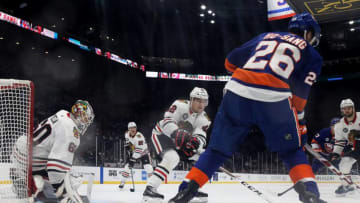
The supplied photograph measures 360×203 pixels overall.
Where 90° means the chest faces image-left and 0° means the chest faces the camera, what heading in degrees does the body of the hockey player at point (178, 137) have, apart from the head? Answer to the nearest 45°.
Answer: approximately 315°

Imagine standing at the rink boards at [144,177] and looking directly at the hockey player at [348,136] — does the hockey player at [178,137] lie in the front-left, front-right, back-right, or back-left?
front-right

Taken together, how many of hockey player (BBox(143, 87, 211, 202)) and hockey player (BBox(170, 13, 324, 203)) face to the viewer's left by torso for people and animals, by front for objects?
0

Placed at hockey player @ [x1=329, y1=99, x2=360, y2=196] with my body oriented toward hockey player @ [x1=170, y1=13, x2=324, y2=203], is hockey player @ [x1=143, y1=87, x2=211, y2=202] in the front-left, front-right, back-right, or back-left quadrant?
front-right

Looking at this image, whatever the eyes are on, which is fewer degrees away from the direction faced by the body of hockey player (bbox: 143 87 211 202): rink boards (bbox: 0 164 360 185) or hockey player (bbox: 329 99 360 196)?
the hockey player

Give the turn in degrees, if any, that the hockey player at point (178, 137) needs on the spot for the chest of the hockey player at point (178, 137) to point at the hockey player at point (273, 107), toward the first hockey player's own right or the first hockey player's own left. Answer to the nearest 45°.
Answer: approximately 45° to the first hockey player's own right

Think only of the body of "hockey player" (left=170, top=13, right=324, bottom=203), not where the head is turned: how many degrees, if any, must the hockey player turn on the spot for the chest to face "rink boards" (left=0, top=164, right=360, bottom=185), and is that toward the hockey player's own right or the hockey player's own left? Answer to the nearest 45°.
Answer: approximately 45° to the hockey player's own left

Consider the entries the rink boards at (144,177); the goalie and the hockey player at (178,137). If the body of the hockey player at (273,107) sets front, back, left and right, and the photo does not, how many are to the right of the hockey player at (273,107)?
0

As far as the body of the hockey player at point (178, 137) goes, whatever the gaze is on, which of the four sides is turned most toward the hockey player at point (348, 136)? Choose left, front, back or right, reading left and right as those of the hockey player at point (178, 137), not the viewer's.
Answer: left

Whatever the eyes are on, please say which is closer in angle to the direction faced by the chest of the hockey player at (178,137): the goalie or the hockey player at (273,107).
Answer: the hockey player

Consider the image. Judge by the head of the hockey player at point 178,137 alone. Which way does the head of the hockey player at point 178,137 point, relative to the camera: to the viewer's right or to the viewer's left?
to the viewer's right

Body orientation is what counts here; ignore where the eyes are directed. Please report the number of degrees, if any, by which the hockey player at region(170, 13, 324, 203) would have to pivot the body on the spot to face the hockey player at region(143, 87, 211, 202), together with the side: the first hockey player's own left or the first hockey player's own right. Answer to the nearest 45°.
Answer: approximately 90° to the first hockey player's own left

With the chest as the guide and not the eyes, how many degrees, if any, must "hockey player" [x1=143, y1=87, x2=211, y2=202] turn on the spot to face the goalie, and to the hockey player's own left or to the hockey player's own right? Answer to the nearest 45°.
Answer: approximately 90° to the hockey player's own right
